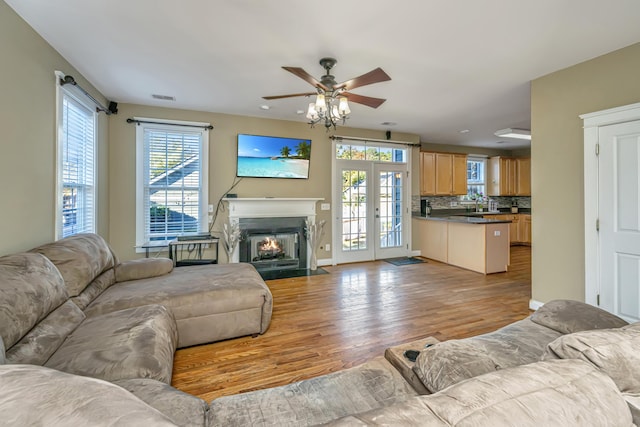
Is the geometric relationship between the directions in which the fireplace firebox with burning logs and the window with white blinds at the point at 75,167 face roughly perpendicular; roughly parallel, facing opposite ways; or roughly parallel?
roughly perpendicular

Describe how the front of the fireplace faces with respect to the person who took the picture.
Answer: facing the viewer

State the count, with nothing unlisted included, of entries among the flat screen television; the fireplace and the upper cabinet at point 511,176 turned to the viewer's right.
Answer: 0

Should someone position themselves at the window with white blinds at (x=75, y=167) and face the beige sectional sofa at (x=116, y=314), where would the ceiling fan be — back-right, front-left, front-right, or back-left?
front-left

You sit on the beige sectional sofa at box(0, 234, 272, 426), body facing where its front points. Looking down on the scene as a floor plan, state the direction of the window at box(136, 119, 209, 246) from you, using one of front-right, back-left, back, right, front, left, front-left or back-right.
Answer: left

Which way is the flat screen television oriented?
toward the camera

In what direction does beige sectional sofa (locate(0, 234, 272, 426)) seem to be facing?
to the viewer's right

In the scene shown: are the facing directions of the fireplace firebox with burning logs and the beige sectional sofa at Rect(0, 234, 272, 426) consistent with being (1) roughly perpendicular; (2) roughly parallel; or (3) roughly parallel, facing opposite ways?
roughly perpendicular

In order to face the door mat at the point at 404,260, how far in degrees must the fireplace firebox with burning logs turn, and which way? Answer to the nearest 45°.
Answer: approximately 90° to its left

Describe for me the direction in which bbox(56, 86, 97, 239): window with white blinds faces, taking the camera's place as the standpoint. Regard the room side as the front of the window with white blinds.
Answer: facing the viewer and to the right of the viewer

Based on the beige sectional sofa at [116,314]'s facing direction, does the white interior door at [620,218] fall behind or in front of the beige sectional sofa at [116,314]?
in front

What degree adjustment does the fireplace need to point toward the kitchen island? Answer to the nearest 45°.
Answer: approximately 90° to its left

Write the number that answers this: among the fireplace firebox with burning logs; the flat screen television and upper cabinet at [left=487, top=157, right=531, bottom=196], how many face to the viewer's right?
0

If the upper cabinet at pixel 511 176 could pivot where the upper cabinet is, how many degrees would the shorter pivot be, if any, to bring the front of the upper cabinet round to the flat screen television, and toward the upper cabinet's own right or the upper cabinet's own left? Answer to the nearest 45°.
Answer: approximately 45° to the upper cabinet's own right
